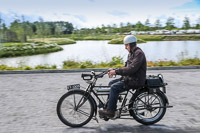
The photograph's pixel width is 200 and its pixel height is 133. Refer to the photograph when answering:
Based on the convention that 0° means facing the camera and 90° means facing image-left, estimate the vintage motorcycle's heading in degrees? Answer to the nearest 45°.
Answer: approximately 90°
